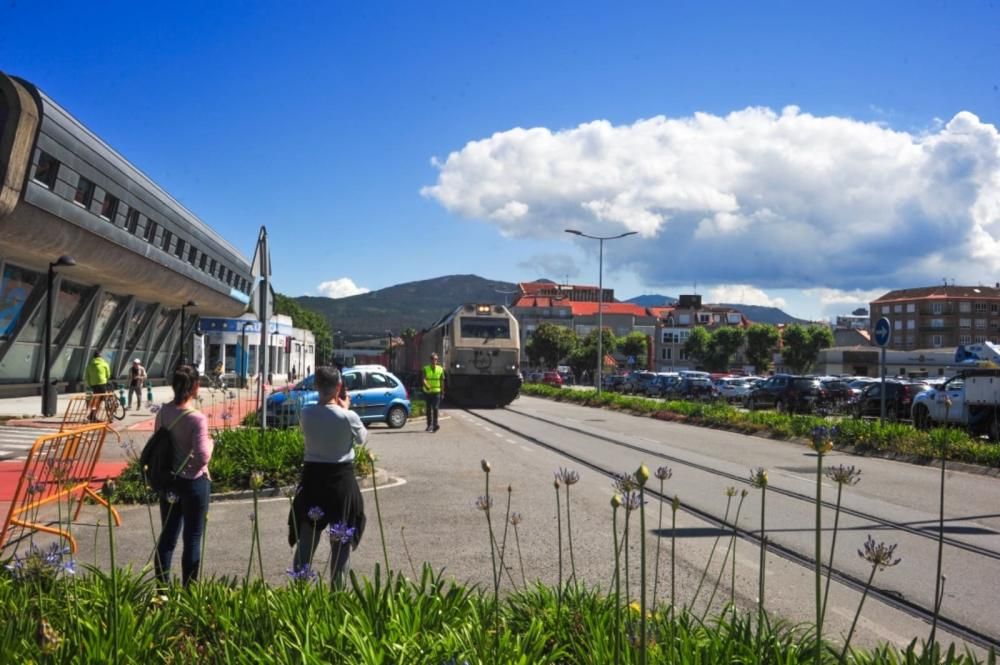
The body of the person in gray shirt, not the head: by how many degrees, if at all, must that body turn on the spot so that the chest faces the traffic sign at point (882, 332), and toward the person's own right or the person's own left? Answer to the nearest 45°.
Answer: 0° — they already face it

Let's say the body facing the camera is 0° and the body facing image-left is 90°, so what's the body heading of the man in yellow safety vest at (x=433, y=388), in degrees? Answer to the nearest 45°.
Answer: approximately 0°

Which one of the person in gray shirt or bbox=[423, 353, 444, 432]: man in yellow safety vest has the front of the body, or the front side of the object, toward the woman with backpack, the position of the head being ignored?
the man in yellow safety vest

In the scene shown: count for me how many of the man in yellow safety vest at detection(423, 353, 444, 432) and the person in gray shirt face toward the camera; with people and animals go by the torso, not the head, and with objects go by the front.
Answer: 1

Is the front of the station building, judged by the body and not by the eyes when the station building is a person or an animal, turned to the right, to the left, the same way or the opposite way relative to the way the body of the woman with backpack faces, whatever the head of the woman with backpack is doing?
to the right

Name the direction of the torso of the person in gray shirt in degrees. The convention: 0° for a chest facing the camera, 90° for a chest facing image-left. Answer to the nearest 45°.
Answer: approximately 225°

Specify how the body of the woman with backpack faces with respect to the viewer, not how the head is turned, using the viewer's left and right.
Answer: facing away from the viewer and to the right of the viewer

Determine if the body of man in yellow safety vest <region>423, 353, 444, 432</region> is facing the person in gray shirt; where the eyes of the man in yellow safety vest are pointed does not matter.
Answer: yes

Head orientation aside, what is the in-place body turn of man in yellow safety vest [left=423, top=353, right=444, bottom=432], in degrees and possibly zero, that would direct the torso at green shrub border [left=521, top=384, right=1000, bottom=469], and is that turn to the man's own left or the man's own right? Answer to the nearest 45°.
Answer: approximately 90° to the man's own left
